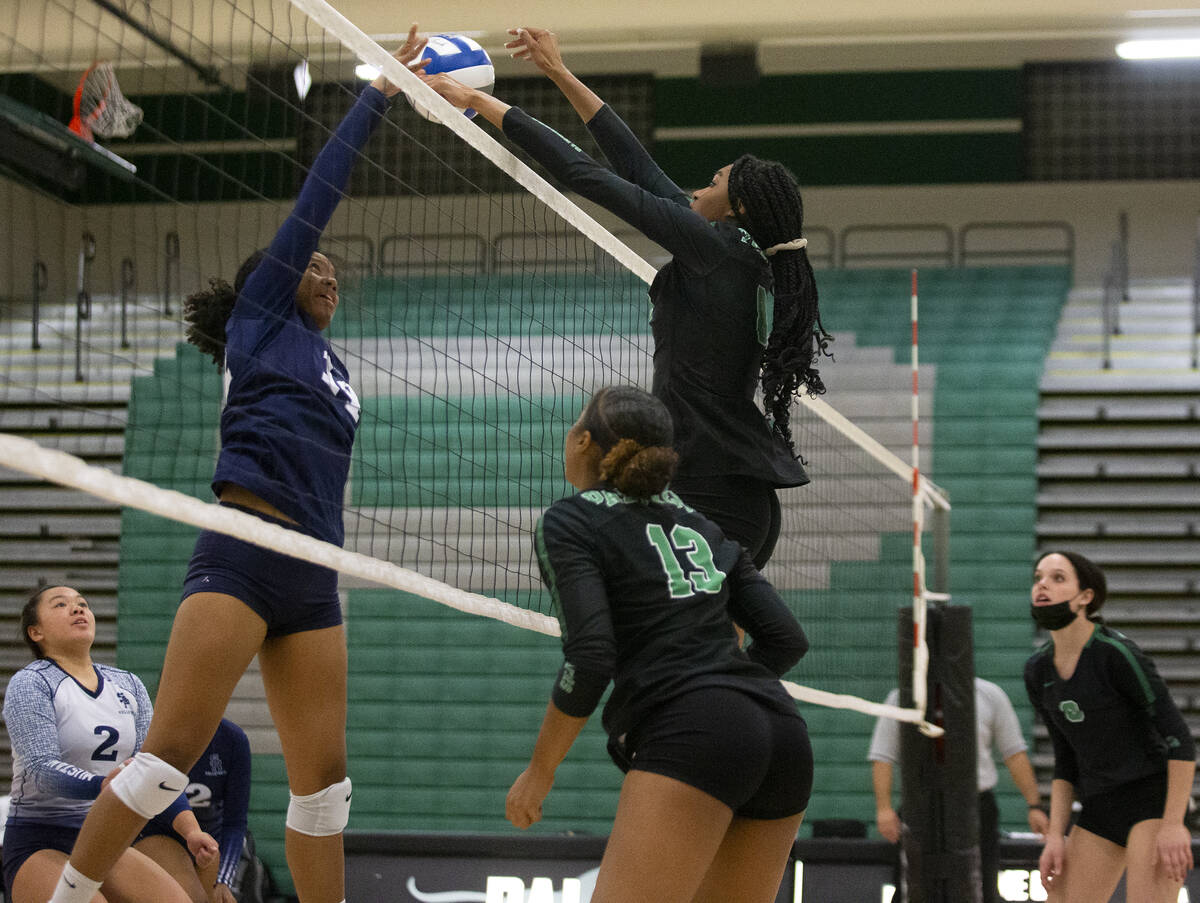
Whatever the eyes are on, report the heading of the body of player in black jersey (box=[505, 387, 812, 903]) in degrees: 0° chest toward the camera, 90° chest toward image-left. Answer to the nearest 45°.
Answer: approximately 135°

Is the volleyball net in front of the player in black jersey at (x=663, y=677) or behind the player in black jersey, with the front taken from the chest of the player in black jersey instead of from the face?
in front

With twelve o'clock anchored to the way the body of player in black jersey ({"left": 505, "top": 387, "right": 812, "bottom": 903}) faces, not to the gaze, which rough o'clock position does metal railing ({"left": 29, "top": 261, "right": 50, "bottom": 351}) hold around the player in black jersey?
The metal railing is roughly at 12 o'clock from the player in black jersey.

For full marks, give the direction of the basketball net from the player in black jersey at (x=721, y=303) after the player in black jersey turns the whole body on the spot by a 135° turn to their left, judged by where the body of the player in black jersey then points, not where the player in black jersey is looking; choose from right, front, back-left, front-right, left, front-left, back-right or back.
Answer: back-right

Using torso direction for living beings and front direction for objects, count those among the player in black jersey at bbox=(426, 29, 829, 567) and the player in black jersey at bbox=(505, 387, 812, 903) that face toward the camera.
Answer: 0

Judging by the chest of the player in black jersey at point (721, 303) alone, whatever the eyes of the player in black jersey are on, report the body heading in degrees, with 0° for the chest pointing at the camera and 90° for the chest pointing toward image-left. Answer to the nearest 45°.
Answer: approximately 90°

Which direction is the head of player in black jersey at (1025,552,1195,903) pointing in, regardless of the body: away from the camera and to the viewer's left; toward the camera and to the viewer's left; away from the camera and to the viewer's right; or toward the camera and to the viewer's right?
toward the camera and to the viewer's left

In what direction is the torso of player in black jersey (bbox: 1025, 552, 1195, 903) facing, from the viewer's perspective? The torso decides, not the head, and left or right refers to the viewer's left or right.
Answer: facing the viewer and to the left of the viewer

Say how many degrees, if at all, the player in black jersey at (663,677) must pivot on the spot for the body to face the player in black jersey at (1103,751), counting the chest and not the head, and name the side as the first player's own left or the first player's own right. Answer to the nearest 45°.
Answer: approximately 90° to the first player's own right

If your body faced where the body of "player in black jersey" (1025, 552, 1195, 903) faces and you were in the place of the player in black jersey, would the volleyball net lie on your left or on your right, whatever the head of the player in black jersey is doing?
on your right
